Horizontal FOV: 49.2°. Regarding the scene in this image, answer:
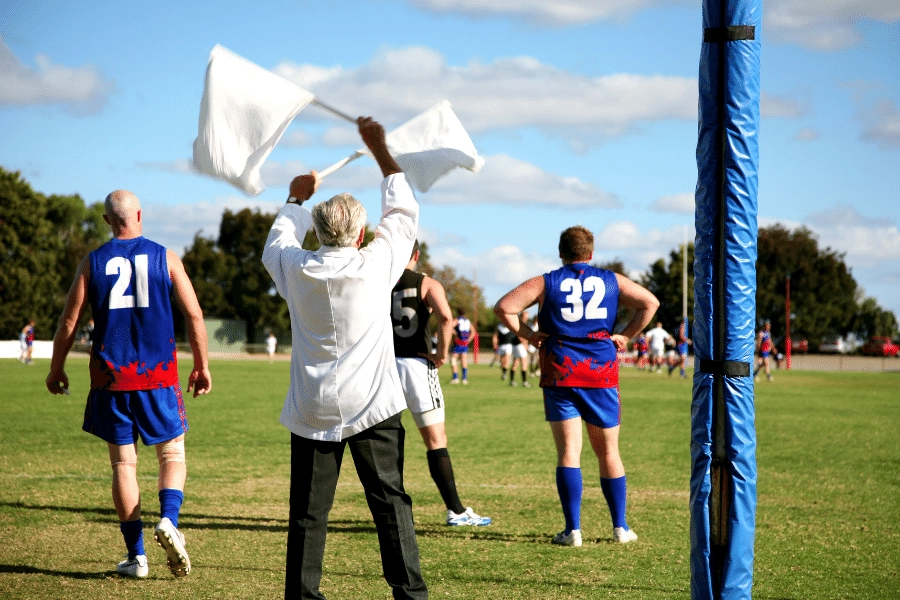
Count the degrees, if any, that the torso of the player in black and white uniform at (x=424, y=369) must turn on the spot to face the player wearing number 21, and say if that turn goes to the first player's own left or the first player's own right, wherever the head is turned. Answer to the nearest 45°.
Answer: approximately 180°

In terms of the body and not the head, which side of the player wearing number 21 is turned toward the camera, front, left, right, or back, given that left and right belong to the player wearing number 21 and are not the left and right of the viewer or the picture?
back

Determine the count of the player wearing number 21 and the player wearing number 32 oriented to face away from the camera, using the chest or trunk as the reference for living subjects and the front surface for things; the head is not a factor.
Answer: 2

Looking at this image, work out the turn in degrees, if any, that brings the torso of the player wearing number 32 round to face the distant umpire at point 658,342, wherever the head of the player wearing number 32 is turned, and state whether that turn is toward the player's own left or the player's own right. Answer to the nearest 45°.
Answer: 0° — they already face them

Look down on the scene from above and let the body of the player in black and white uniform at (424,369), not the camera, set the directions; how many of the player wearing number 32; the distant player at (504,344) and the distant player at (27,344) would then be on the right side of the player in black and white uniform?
1

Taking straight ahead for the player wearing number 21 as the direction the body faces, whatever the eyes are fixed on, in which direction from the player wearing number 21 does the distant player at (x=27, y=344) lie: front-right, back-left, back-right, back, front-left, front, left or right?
front

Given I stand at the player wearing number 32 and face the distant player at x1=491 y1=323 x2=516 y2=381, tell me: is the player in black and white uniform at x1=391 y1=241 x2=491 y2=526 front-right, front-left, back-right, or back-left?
front-left

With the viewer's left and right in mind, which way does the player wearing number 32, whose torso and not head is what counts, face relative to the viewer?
facing away from the viewer

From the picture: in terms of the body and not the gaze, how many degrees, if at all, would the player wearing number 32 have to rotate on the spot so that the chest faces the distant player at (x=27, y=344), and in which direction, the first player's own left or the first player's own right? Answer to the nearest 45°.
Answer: approximately 45° to the first player's own left

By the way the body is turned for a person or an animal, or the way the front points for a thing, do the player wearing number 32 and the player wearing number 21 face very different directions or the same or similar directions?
same or similar directions

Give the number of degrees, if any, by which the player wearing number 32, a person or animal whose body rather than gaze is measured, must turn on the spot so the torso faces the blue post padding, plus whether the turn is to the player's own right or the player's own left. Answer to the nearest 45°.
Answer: approximately 180°

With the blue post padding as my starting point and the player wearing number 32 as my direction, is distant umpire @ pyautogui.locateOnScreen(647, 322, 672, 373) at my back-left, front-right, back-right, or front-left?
front-right

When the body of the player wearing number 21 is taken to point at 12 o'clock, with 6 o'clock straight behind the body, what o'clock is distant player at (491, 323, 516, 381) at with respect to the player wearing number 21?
The distant player is roughly at 1 o'clock from the player wearing number 21.

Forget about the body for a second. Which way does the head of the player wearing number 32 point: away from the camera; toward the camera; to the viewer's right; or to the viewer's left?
away from the camera

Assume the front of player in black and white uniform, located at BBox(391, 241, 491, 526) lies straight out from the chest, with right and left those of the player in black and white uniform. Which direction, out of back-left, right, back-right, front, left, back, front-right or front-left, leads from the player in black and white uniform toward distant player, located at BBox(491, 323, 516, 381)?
front-left

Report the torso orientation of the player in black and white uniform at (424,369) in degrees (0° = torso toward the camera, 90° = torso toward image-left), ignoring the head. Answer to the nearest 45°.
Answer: approximately 225°

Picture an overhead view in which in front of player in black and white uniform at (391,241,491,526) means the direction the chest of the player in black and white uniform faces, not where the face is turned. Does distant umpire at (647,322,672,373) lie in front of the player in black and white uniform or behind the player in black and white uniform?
in front
